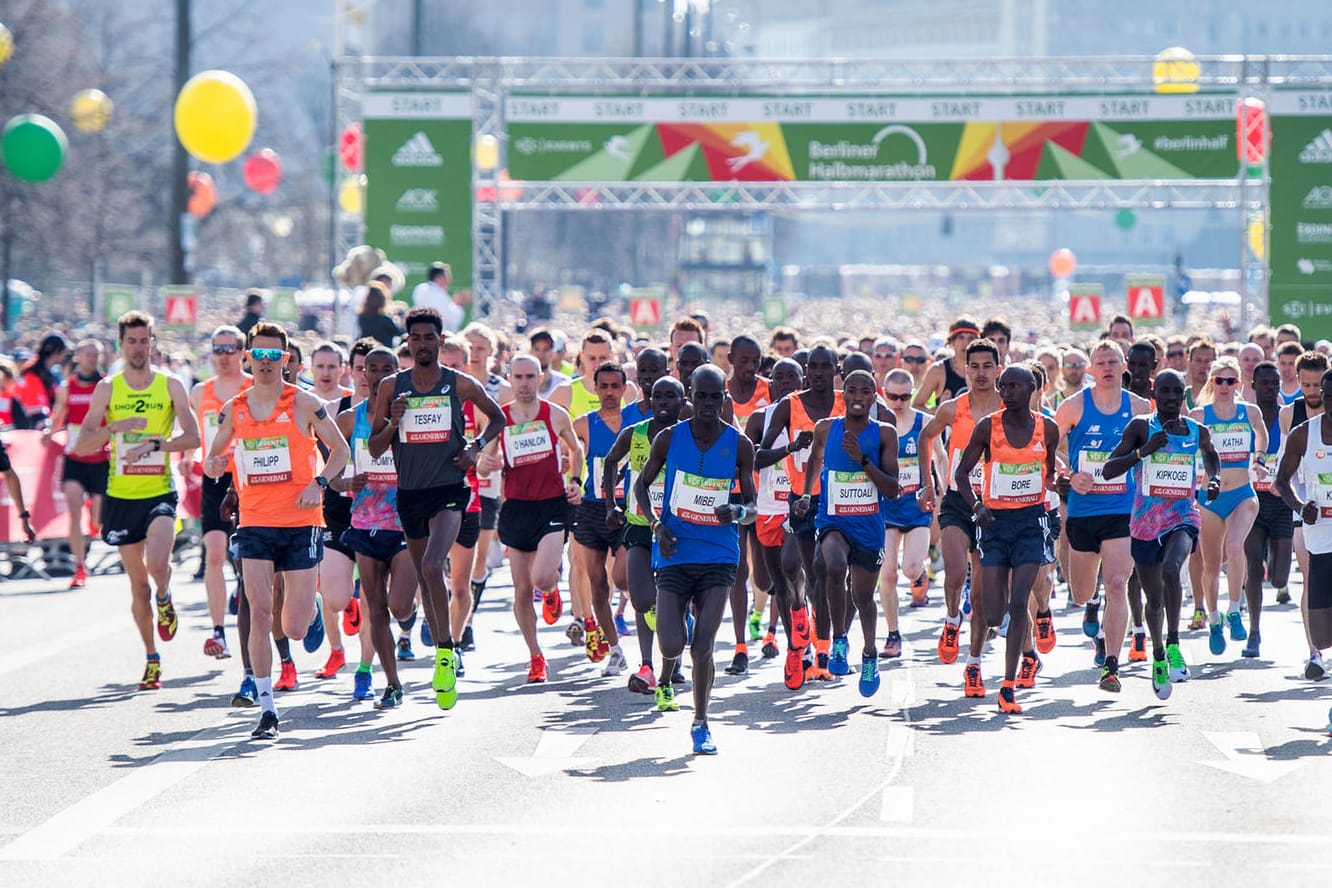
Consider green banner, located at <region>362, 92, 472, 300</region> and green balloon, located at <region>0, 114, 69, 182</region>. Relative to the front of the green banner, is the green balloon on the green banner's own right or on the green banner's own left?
on the green banner's own right

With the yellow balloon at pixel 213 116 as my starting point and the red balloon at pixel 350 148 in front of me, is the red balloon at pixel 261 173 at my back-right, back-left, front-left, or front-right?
front-left

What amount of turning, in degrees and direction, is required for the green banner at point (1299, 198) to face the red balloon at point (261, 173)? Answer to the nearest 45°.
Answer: approximately 90° to its right

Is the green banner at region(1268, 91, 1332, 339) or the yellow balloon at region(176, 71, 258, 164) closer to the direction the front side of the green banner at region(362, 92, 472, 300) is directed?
the yellow balloon

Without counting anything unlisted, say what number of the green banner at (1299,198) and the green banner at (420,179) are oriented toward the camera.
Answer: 2

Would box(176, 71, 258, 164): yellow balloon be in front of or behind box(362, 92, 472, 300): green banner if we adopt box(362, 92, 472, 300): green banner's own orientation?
in front

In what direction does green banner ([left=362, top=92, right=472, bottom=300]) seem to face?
toward the camera

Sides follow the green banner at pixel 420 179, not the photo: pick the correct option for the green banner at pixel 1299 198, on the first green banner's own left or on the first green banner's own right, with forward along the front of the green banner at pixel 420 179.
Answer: on the first green banner's own left

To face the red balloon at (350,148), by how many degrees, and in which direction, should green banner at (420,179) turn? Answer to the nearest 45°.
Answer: approximately 135° to its right

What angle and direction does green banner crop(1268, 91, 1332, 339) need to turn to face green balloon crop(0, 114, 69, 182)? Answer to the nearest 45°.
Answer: approximately 45° to its right

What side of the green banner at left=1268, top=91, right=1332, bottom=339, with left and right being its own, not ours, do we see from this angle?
front
